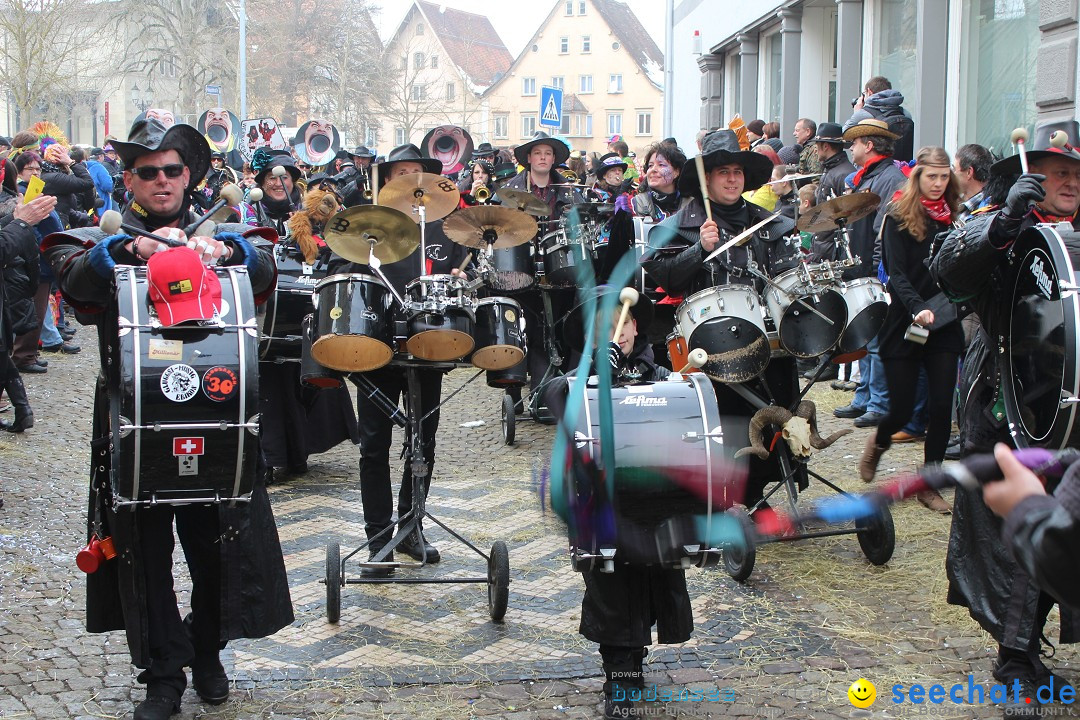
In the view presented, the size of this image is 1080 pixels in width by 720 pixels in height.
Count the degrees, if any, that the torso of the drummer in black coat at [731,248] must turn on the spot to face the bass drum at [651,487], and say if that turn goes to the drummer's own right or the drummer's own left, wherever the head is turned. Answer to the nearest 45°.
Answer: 0° — they already face it

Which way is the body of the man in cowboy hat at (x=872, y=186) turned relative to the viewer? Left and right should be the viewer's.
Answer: facing to the left of the viewer

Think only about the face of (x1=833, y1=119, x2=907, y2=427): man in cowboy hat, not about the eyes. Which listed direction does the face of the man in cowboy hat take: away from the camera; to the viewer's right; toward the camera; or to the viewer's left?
to the viewer's left

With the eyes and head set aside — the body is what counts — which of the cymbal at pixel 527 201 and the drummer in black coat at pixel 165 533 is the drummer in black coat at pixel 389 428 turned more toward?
the drummer in black coat

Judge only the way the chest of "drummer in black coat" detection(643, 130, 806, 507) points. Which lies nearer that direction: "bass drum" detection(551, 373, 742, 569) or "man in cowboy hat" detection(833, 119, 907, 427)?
the bass drum

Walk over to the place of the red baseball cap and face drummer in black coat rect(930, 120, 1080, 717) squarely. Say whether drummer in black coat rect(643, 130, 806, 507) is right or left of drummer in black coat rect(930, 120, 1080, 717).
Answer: left

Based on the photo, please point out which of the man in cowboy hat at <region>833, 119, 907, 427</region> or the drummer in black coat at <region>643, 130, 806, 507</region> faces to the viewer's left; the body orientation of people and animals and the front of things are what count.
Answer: the man in cowboy hat
